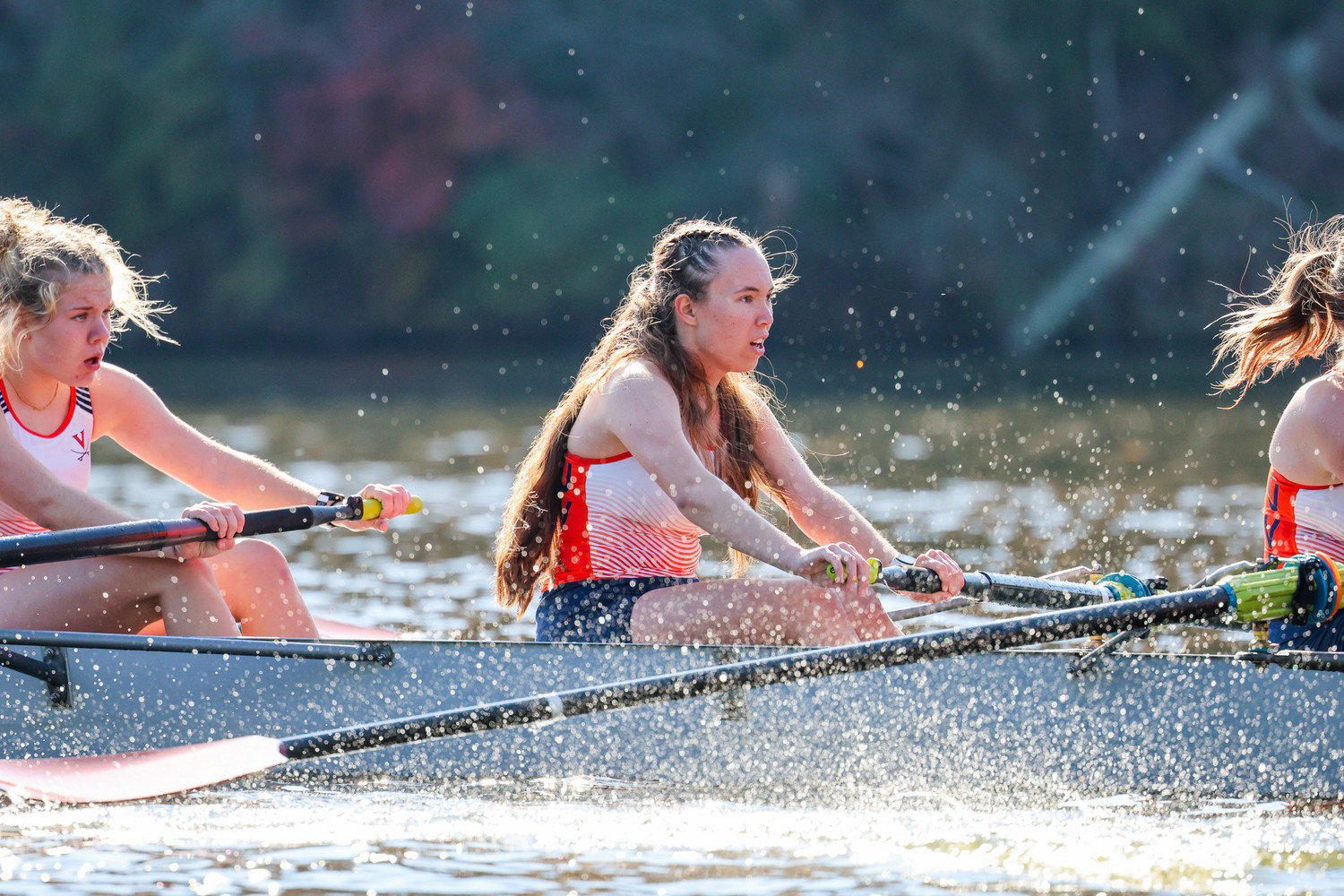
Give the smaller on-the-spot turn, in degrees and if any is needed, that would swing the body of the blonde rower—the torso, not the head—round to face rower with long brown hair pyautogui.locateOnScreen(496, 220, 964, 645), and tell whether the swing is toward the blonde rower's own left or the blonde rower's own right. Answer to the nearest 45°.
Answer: approximately 45° to the blonde rower's own left

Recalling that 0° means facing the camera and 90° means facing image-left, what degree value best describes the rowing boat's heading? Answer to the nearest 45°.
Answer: approximately 90°

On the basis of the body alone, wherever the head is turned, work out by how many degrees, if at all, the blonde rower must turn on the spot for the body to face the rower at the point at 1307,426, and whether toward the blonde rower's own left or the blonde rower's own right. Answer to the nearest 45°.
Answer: approximately 45° to the blonde rower's own left

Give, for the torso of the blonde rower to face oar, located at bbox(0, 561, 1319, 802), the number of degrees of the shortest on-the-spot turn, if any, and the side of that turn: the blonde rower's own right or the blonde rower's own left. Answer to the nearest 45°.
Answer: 0° — they already face it

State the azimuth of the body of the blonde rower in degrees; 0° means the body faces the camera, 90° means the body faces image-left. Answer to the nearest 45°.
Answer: approximately 315°
